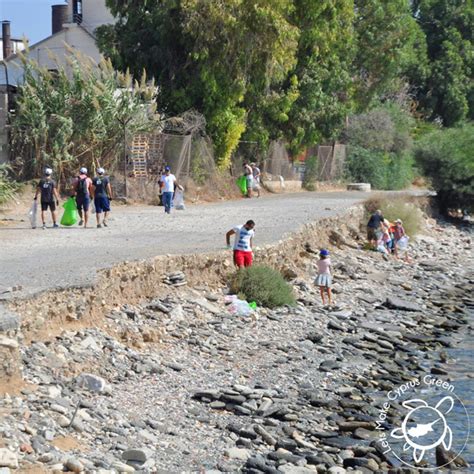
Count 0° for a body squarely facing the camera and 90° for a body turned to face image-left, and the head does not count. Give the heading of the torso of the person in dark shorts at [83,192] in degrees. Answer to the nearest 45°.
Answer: approximately 180°

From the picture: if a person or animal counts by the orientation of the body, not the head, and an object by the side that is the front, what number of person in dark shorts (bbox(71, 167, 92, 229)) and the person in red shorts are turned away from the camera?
1

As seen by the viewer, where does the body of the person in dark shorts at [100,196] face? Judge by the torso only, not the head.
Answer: away from the camera

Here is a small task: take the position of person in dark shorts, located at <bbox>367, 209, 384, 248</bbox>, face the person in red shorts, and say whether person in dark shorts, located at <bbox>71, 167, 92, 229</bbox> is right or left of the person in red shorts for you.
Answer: right

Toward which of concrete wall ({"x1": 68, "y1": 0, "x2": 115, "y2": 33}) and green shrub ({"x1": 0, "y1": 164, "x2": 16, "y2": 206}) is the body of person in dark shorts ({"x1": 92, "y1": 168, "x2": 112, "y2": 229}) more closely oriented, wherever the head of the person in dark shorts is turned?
the concrete wall

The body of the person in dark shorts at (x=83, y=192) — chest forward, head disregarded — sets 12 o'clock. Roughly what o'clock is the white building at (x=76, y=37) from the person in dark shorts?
The white building is roughly at 12 o'clock from the person in dark shorts.

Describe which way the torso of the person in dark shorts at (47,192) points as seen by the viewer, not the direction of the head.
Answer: away from the camera

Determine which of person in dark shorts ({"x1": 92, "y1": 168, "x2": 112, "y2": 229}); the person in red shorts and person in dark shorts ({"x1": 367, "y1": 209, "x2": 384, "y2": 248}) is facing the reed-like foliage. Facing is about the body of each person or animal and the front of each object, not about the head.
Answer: person in dark shorts ({"x1": 92, "y1": 168, "x2": 112, "y2": 229})

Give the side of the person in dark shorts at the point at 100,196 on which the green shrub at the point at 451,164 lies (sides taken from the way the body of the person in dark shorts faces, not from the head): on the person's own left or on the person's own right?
on the person's own right

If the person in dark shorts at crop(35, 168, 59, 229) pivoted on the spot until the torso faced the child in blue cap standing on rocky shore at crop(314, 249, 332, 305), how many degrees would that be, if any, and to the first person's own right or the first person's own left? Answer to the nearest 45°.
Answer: approximately 135° to the first person's own right
